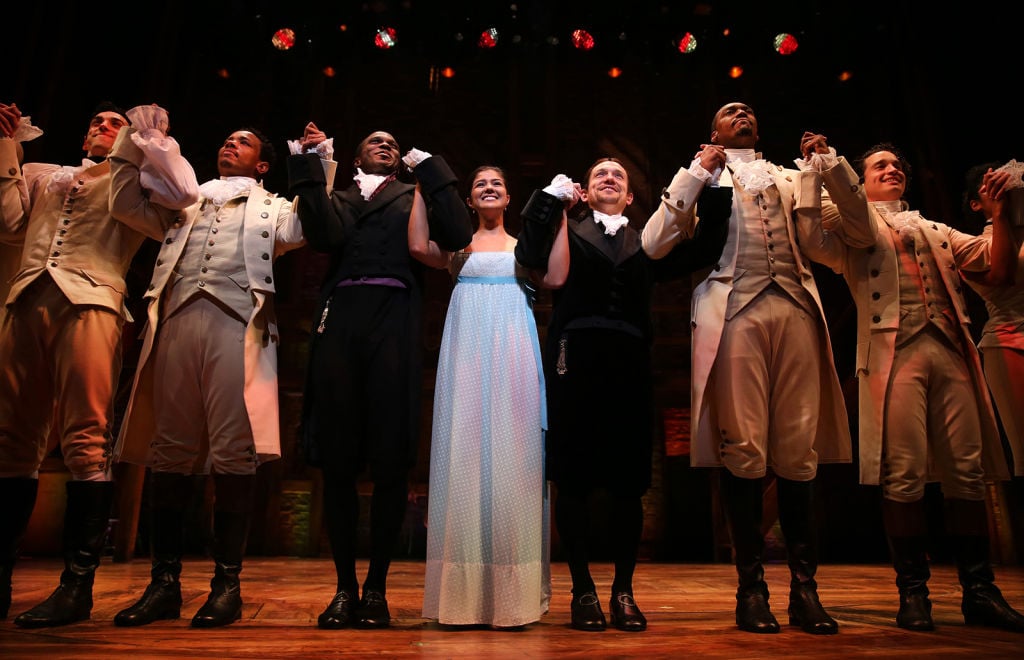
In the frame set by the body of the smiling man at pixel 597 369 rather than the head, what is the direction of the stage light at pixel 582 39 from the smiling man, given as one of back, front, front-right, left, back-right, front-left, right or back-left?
back

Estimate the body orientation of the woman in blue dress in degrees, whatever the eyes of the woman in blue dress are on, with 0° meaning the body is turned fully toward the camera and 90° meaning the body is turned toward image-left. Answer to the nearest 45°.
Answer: approximately 0°

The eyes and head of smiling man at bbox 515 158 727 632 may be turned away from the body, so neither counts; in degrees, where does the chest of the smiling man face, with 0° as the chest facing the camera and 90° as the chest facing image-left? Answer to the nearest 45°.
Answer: approximately 0°

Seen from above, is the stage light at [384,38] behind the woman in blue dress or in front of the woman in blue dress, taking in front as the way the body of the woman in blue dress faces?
behind
